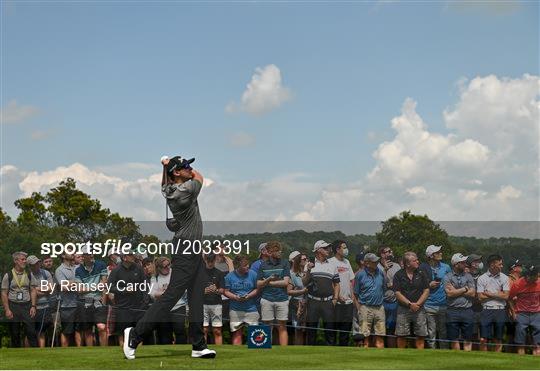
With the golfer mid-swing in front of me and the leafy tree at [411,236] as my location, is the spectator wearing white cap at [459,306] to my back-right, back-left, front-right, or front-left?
front-left

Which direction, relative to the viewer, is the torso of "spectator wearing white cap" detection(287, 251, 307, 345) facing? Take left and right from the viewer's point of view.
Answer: facing the viewer and to the right of the viewer

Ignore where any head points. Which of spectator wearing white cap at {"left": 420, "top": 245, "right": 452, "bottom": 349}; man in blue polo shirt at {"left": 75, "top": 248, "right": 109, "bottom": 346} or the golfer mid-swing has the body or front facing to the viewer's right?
the golfer mid-swing

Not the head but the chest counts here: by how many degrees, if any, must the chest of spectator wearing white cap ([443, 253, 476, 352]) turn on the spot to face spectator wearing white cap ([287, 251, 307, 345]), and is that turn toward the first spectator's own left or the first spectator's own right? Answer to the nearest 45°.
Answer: approximately 90° to the first spectator's own right

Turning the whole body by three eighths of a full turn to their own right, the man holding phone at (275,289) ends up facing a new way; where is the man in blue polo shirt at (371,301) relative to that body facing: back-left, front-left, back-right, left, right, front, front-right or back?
back-right

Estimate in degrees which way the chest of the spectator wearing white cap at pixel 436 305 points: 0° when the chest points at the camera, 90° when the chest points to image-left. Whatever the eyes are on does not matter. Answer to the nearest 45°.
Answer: approximately 0°

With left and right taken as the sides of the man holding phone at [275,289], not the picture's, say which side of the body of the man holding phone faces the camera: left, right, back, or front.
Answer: front

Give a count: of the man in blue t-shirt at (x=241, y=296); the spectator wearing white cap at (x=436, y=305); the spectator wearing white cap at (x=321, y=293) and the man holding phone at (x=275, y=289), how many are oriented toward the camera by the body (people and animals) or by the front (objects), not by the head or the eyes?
4

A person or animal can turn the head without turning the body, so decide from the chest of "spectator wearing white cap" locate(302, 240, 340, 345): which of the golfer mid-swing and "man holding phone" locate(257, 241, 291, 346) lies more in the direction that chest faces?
the golfer mid-swing

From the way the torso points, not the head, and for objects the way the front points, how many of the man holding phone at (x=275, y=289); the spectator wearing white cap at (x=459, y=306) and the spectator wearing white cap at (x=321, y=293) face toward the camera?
3

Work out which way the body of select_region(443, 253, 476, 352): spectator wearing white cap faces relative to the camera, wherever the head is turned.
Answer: toward the camera

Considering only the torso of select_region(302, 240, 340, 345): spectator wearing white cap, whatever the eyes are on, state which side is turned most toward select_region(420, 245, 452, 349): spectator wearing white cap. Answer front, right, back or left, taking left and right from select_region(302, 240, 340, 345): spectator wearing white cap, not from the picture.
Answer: left

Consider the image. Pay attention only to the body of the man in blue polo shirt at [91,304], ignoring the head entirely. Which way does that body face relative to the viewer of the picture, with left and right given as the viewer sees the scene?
facing the viewer
